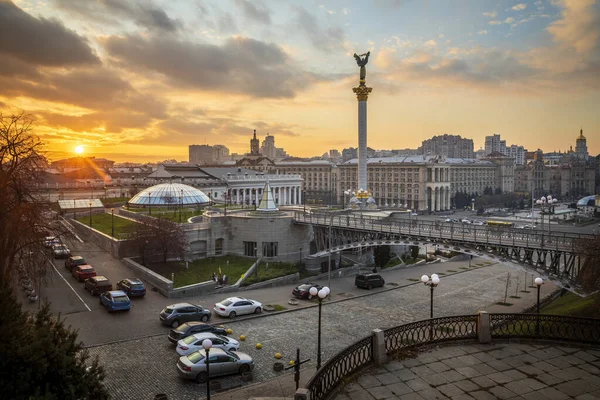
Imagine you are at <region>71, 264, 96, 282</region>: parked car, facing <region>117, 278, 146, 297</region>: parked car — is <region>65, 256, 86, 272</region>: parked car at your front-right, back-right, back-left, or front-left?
back-left

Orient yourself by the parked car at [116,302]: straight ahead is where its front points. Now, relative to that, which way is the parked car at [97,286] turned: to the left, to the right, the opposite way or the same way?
the same way

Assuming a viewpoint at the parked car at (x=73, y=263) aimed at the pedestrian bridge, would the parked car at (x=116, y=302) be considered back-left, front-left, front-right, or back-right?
front-right
